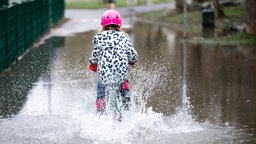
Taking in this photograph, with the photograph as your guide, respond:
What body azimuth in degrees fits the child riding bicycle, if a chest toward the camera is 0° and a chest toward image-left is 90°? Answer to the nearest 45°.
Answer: approximately 180°

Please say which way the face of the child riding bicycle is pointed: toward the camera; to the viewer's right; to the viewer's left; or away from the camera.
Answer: away from the camera
